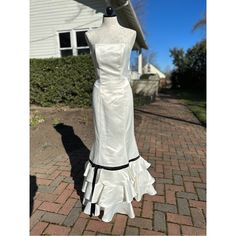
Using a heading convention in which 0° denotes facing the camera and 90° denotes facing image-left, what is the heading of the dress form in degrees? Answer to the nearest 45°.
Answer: approximately 0°

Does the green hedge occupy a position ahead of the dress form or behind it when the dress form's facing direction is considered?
behind

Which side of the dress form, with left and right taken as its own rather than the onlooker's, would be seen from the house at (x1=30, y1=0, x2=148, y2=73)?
back

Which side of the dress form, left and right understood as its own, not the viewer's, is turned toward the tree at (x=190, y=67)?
back
